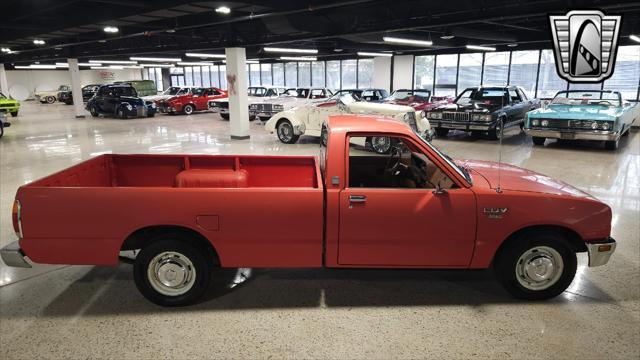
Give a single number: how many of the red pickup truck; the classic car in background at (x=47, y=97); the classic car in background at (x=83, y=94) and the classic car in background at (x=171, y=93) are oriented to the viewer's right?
1

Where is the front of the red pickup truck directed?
to the viewer's right

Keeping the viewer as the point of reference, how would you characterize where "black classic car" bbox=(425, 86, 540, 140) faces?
facing the viewer and to the left of the viewer

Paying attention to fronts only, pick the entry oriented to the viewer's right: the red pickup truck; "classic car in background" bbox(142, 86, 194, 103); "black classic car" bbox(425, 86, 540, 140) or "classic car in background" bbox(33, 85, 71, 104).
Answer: the red pickup truck

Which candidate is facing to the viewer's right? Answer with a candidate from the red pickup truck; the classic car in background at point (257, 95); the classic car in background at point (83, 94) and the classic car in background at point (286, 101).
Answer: the red pickup truck

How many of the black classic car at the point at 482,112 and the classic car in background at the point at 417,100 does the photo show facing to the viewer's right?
0

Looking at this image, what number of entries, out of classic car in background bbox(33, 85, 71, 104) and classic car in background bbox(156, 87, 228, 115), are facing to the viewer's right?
0

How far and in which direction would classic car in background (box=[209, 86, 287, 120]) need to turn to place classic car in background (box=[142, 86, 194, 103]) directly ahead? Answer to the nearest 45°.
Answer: approximately 90° to its right

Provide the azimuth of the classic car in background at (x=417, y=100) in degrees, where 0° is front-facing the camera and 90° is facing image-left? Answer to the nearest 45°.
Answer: approximately 45°

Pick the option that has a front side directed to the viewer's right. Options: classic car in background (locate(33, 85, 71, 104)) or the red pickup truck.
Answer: the red pickup truck
